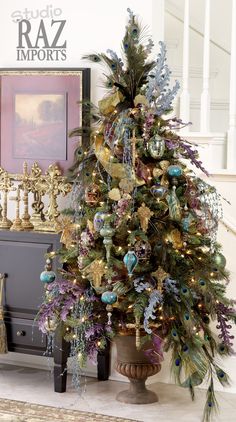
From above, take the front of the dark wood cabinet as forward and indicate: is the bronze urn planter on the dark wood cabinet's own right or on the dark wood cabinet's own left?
on the dark wood cabinet's own left

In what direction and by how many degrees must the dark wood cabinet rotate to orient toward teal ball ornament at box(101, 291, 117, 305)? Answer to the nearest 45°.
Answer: approximately 90° to its left

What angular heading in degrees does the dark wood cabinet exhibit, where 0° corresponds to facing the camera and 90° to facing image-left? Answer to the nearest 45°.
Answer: approximately 45°

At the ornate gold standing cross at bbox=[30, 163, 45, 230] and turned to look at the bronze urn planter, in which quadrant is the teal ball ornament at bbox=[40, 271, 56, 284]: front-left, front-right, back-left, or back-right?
front-right

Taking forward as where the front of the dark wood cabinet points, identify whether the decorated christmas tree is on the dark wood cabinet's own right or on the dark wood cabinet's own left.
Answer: on the dark wood cabinet's own left

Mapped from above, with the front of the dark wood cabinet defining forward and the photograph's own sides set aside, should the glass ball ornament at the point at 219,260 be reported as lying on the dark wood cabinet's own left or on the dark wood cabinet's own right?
on the dark wood cabinet's own left
